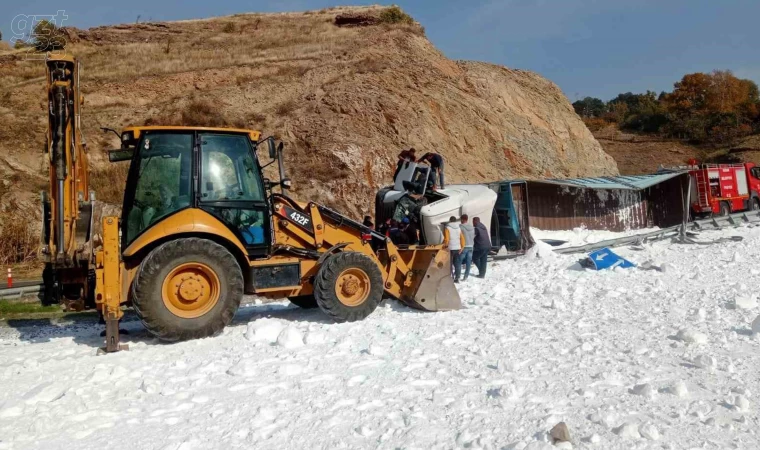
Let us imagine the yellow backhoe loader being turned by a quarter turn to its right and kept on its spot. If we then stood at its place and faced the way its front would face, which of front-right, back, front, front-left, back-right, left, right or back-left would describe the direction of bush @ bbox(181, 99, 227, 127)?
back

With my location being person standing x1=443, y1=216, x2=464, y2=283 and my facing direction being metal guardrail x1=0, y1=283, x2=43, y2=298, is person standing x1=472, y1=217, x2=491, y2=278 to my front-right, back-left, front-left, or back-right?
back-right

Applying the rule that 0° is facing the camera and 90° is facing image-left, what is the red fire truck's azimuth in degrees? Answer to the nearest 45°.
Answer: approximately 225°

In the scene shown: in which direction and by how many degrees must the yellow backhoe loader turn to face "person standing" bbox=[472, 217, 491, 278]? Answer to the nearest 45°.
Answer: approximately 45° to its left

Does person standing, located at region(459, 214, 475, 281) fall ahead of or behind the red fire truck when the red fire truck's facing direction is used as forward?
behind

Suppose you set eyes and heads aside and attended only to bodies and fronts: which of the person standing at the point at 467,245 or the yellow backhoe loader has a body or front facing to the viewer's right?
the yellow backhoe loader

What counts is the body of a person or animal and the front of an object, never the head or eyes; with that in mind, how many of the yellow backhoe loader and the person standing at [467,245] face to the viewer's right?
1

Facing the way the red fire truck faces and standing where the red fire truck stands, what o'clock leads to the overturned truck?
The overturned truck is roughly at 5 o'clock from the red fire truck.

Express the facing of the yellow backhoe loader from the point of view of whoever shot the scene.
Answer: facing to the right of the viewer

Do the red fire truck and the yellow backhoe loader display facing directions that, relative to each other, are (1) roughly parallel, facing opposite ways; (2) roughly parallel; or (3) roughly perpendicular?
roughly parallel
